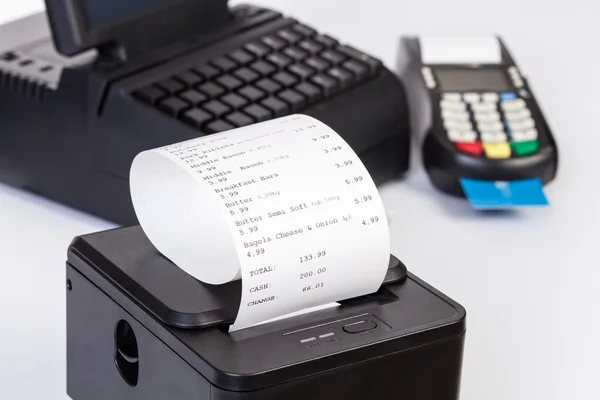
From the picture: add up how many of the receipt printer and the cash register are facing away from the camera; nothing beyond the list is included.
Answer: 0

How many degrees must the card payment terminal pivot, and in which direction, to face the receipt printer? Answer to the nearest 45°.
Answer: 0° — it already faces it

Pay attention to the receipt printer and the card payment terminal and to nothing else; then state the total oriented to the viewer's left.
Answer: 0

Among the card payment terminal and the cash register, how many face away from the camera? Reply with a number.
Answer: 0

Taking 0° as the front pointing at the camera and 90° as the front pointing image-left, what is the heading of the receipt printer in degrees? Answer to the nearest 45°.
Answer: approximately 315°
